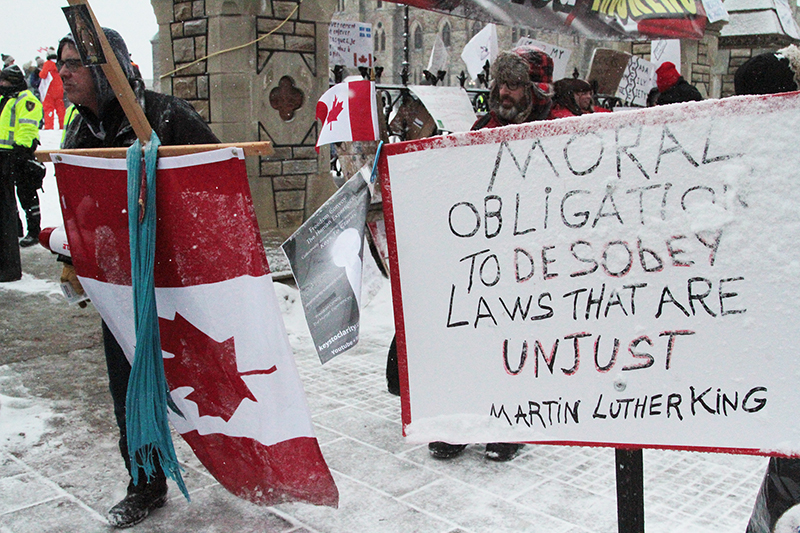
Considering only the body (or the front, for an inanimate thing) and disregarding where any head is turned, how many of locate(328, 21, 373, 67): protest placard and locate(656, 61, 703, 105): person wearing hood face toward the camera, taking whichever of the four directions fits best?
1

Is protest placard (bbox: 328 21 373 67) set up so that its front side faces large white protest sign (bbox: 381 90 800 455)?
yes

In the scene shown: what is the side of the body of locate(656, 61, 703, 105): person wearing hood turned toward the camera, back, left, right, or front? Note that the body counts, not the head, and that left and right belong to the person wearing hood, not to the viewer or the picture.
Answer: back

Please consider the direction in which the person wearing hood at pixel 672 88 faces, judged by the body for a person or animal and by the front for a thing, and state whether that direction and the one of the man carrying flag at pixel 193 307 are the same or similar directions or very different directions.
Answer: very different directions

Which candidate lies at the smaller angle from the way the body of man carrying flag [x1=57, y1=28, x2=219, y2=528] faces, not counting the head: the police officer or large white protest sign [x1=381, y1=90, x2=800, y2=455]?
the police officer

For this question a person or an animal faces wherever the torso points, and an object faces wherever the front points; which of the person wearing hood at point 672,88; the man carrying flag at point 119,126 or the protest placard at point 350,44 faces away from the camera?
the person wearing hood

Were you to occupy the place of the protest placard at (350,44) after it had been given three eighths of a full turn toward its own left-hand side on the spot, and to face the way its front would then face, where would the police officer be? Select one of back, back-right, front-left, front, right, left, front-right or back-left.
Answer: back-left
